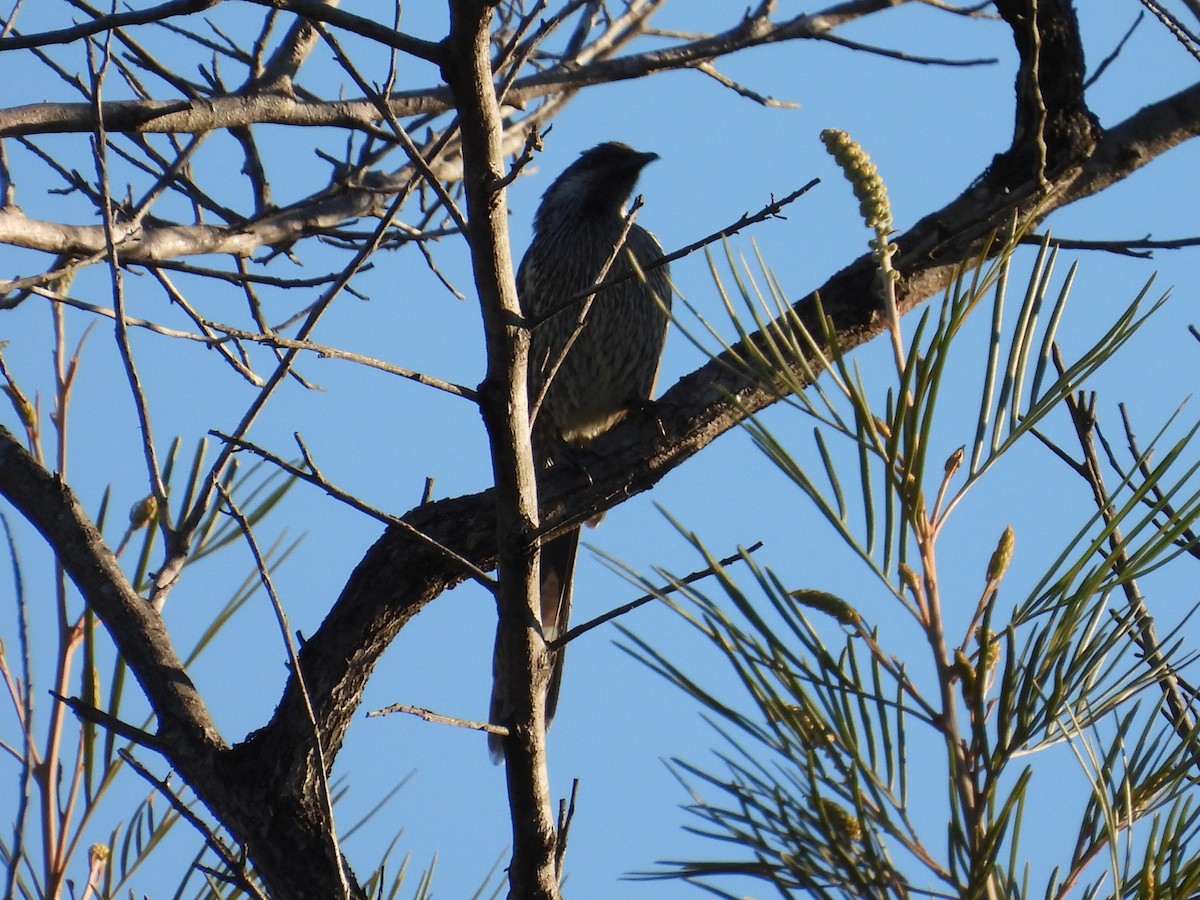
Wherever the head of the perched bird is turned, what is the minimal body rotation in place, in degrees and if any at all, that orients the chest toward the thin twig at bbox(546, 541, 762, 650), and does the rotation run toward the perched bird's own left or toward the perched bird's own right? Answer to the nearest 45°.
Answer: approximately 45° to the perched bird's own right

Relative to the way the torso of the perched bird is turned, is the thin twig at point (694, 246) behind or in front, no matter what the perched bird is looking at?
in front
